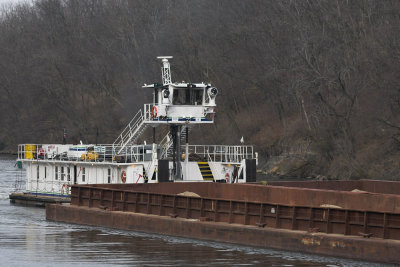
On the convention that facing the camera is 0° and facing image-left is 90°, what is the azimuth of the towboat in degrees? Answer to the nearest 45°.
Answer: approximately 315°
